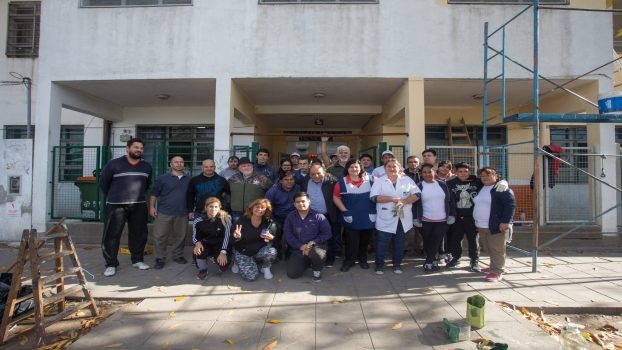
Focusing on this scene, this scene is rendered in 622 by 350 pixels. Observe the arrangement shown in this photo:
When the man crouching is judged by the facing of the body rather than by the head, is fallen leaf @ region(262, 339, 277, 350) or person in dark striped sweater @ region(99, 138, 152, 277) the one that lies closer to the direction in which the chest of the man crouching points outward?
the fallen leaf

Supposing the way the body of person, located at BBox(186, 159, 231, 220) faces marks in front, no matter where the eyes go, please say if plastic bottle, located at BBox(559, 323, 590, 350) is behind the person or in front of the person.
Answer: in front

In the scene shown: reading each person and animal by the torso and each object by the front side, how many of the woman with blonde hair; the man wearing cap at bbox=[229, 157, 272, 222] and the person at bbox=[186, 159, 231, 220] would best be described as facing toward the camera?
3

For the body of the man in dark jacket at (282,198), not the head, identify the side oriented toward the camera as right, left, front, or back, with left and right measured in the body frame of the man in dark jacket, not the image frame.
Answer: front

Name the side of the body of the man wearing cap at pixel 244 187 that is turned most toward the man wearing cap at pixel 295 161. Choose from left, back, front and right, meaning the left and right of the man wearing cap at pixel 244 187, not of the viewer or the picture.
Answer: back

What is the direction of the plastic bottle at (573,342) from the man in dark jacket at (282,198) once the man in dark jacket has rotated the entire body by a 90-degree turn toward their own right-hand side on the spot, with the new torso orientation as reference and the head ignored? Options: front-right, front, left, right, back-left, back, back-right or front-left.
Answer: back-left

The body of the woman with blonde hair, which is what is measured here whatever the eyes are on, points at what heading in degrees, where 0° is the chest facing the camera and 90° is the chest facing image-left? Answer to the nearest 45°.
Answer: approximately 0°

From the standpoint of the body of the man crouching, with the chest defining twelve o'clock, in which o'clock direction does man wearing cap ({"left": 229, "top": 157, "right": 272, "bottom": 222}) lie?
The man wearing cap is roughly at 4 o'clock from the man crouching.

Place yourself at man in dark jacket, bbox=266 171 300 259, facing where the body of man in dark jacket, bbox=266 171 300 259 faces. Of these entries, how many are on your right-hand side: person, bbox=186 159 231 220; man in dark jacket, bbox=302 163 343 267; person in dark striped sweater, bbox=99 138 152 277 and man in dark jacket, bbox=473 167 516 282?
2

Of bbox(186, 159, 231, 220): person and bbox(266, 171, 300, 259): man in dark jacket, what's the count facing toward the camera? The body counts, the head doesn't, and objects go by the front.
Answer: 2

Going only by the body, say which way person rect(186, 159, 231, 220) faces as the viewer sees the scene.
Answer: toward the camera

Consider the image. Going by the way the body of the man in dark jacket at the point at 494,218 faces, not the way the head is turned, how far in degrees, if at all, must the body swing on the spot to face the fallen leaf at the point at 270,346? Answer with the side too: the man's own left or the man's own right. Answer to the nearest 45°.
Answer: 0° — they already face it

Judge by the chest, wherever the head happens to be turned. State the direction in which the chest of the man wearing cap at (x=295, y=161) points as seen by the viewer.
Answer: toward the camera
